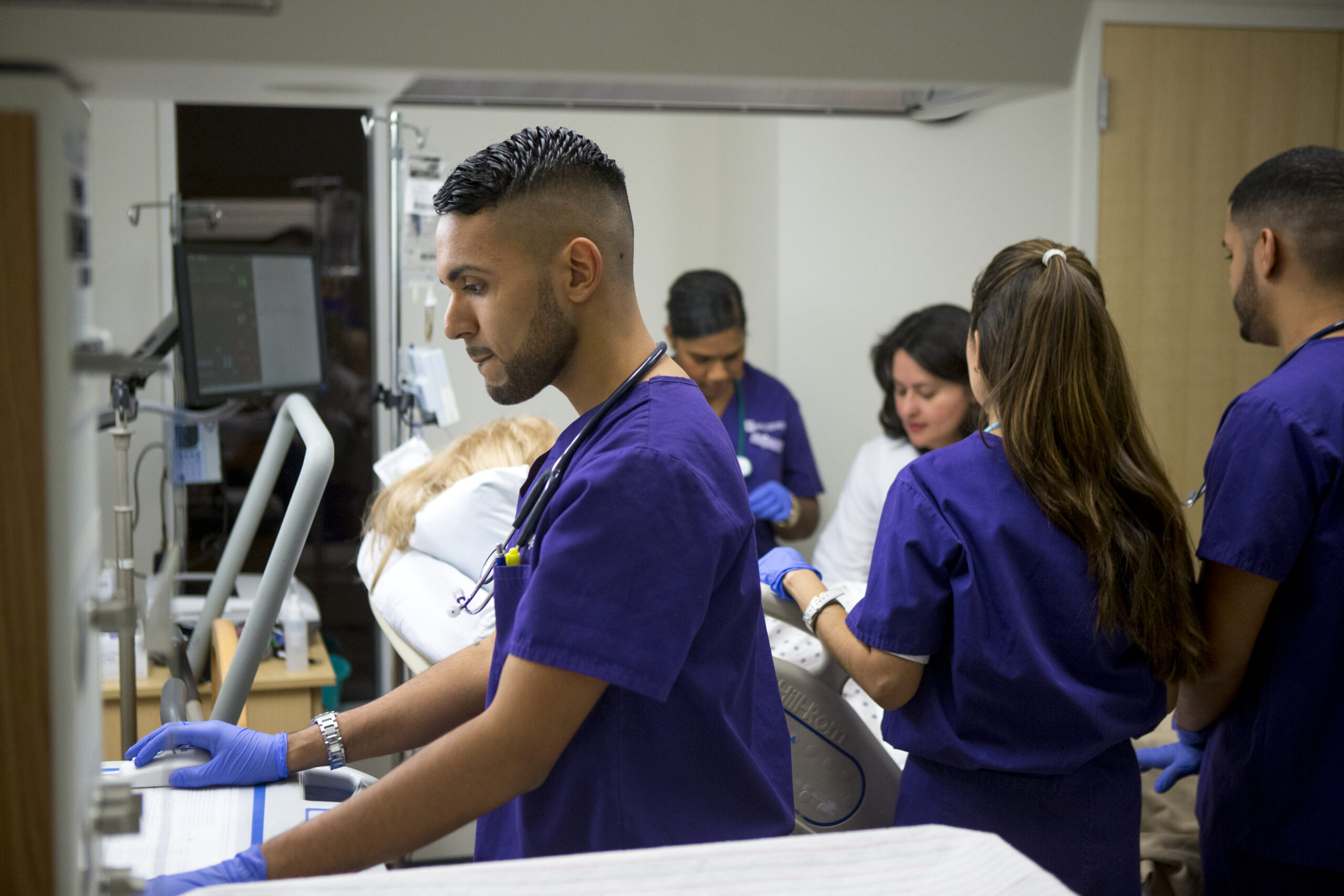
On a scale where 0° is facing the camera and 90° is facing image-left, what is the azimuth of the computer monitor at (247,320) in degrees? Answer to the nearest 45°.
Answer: approximately 315°

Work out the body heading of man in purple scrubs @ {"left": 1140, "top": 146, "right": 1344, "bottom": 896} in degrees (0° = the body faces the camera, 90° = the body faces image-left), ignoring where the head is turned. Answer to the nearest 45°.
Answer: approximately 135°

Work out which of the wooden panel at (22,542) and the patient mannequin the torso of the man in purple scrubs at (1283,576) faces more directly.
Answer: the patient mannequin

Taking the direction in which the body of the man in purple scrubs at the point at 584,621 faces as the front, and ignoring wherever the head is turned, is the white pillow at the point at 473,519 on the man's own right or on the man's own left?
on the man's own right

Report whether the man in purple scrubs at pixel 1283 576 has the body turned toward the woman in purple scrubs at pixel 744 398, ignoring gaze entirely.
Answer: yes

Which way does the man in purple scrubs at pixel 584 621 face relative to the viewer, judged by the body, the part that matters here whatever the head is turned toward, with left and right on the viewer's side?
facing to the left of the viewer

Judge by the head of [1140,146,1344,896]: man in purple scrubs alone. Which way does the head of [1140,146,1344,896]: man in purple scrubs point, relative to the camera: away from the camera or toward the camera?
away from the camera
